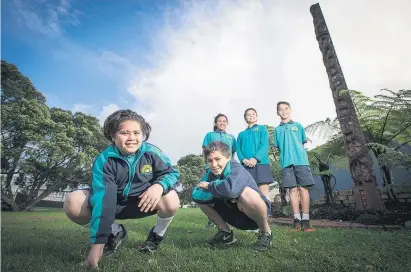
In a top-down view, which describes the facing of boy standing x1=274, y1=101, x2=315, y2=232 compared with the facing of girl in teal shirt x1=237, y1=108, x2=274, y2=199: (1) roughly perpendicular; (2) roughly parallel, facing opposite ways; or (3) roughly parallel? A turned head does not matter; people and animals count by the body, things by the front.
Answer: roughly parallel

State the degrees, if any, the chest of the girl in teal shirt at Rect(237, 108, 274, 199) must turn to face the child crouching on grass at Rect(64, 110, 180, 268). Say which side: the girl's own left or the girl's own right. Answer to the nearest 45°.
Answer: approximately 45° to the girl's own right

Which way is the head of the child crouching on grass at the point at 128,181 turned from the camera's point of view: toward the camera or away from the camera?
toward the camera

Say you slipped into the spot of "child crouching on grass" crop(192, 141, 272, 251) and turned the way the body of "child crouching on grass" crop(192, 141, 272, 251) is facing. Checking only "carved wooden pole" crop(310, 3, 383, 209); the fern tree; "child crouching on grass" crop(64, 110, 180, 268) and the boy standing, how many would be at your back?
3

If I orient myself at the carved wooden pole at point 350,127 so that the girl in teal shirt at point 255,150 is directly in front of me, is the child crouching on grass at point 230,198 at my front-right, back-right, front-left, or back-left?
front-left

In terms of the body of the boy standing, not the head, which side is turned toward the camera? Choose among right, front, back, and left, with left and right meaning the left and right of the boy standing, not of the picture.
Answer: front

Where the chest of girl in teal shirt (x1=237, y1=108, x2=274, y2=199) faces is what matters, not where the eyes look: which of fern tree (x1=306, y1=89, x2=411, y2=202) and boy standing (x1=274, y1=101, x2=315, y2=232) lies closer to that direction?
the boy standing

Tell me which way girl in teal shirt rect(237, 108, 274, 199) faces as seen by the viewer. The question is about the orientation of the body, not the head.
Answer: toward the camera

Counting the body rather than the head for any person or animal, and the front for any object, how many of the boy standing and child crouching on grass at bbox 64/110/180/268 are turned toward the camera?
2

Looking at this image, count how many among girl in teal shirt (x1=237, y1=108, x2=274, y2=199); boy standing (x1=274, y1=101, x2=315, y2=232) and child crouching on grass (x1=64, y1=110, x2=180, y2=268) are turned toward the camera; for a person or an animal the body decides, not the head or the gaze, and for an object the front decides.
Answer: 3

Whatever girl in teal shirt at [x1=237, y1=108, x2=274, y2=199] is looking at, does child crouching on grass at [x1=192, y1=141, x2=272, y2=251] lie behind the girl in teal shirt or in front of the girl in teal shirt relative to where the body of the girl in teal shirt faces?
in front

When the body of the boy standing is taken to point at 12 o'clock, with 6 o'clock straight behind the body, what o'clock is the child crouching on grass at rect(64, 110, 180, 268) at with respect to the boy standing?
The child crouching on grass is roughly at 1 o'clock from the boy standing.

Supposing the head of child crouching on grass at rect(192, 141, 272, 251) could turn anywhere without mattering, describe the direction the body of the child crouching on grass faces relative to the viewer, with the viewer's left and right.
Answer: facing the viewer and to the left of the viewer

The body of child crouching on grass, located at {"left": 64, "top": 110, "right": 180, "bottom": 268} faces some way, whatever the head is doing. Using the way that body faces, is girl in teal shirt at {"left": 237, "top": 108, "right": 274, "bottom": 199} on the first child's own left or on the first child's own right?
on the first child's own left
